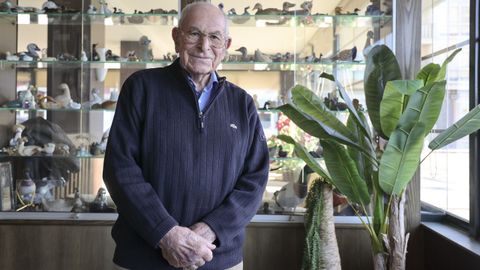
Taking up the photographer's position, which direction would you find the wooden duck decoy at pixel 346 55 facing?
facing to the right of the viewer

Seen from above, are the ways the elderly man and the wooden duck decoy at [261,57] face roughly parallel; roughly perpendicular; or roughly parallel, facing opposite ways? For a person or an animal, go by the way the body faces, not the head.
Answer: roughly perpendicular

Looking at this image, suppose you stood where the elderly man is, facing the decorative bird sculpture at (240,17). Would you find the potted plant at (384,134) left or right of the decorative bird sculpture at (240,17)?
right

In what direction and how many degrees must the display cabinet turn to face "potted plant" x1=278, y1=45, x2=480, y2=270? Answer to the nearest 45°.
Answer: approximately 45° to its left

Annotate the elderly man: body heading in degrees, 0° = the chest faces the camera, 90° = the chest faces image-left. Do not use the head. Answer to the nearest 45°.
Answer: approximately 0°

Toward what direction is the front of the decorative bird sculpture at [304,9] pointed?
to the viewer's right

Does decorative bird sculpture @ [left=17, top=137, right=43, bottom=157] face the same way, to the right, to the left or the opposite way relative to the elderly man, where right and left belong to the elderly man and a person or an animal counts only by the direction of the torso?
to the right

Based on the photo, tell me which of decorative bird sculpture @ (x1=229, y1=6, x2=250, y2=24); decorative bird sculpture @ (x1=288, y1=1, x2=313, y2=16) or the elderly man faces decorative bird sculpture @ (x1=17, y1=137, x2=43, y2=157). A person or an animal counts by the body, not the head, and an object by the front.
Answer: decorative bird sculpture @ (x1=229, y1=6, x2=250, y2=24)

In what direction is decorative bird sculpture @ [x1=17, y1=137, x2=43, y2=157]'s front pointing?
to the viewer's left

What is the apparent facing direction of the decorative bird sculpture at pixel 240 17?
to the viewer's left
